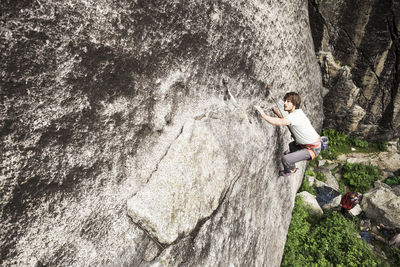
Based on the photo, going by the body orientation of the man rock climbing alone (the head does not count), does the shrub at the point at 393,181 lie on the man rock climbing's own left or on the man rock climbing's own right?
on the man rock climbing's own right

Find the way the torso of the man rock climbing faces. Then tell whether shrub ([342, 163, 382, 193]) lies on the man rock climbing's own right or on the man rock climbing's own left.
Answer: on the man rock climbing's own right

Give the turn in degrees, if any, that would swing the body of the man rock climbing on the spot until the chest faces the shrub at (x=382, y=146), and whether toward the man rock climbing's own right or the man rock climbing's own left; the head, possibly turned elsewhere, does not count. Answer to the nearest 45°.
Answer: approximately 135° to the man rock climbing's own right

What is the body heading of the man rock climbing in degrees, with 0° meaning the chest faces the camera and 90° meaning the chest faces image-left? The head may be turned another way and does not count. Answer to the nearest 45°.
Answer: approximately 90°

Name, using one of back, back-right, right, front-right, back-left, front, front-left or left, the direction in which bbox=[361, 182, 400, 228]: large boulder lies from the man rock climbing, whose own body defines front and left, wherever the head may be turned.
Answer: back-right

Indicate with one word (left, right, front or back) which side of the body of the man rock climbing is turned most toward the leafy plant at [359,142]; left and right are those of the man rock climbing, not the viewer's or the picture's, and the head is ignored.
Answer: right
